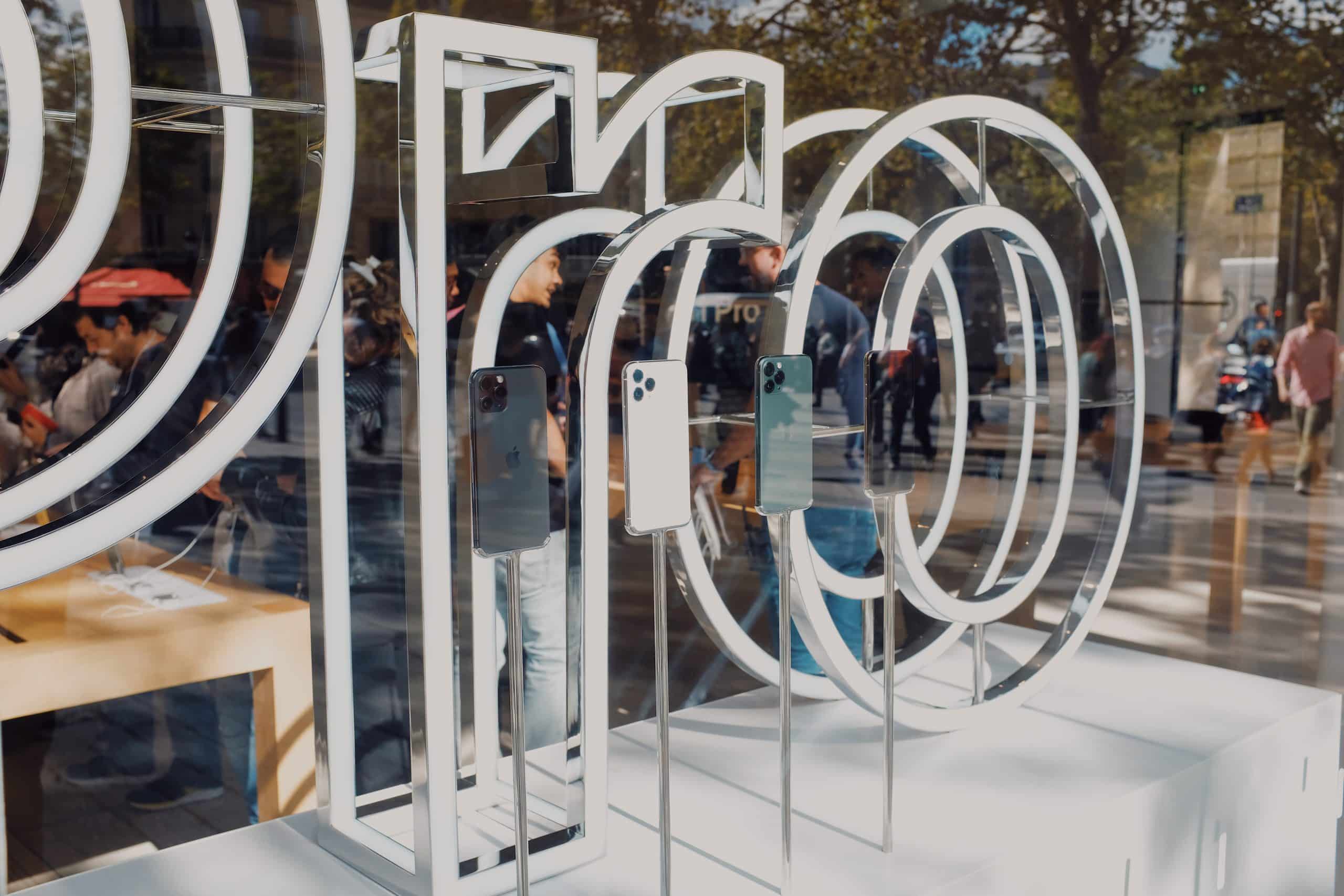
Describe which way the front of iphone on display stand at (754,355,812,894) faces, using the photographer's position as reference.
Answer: facing away from the viewer and to the left of the viewer

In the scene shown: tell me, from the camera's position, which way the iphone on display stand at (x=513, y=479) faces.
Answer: facing away from the viewer and to the left of the viewer

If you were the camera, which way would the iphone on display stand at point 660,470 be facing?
facing away from the viewer and to the left of the viewer
